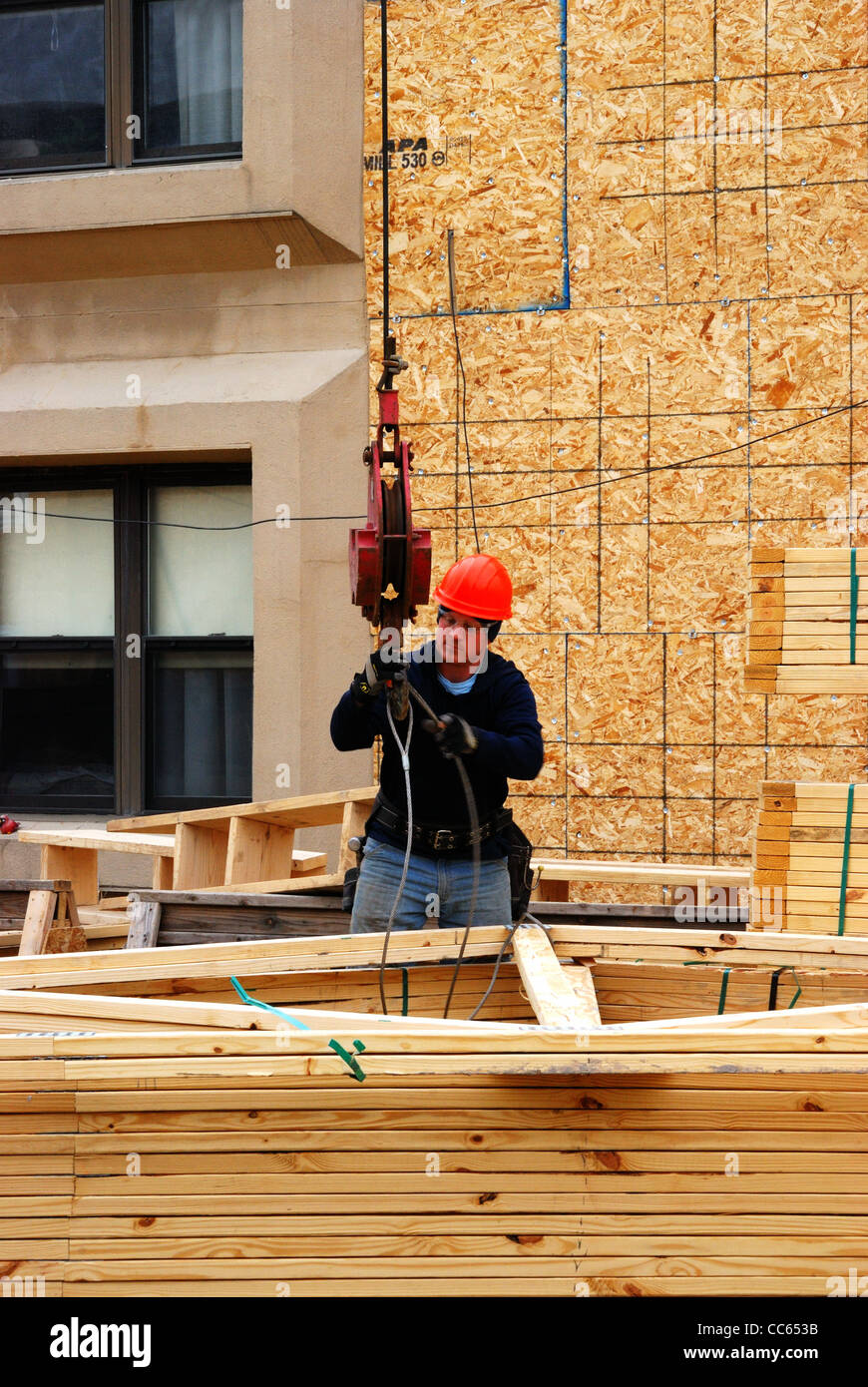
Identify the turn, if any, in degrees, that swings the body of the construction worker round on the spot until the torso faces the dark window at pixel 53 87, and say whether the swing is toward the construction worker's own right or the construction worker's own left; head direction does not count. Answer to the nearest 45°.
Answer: approximately 135° to the construction worker's own right

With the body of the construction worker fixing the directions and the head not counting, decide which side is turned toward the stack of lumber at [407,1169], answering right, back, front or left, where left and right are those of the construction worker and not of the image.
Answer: front

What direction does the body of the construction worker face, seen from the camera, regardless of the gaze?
toward the camera

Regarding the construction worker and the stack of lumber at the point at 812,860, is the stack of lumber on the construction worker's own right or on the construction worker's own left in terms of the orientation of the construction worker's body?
on the construction worker's own left

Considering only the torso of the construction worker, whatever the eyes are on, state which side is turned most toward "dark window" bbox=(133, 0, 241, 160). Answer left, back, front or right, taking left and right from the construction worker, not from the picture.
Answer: back
